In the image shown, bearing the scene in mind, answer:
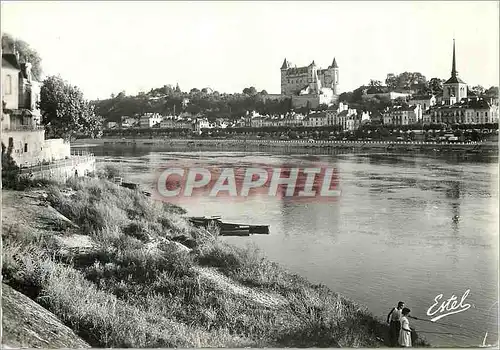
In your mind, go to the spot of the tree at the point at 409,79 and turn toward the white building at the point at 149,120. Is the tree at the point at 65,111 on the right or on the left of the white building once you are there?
left

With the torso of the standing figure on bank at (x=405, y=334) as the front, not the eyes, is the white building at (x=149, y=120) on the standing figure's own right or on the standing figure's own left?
on the standing figure's own left
